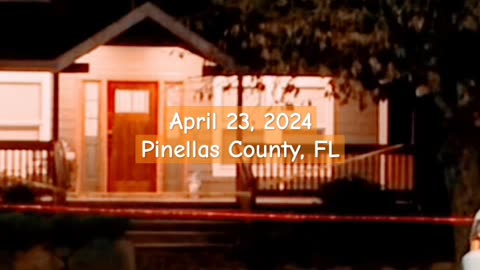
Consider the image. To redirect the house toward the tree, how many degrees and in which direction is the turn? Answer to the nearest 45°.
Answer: approximately 45° to its left

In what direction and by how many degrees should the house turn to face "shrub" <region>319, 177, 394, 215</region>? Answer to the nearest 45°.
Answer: approximately 45° to its left

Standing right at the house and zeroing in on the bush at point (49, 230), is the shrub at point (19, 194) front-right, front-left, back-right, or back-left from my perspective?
front-right

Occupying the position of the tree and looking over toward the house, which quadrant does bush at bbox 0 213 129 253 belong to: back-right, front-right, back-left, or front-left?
front-left

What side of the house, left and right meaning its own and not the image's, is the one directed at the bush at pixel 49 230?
front

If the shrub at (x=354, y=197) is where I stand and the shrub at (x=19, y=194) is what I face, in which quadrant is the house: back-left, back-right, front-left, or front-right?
front-right

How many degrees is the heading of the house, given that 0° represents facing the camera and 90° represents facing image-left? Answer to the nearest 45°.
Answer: approximately 0°
